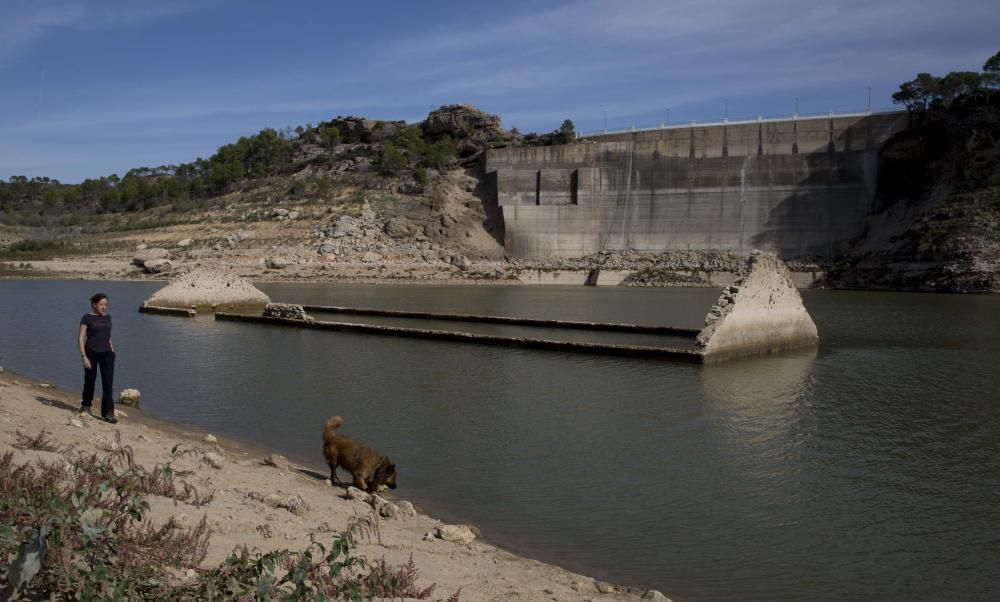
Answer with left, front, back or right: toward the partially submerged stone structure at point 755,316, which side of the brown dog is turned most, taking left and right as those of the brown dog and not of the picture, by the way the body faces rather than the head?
left

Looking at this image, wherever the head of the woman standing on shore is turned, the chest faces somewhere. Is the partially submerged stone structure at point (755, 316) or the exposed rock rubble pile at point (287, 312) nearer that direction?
the partially submerged stone structure

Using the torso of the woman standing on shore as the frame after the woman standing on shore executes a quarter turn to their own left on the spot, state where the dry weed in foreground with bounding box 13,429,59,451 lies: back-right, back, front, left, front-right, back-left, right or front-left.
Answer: back-right

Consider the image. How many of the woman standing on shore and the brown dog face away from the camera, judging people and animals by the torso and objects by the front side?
0

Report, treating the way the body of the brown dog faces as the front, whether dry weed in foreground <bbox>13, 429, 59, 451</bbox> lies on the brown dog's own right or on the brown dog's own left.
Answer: on the brown dog's own right

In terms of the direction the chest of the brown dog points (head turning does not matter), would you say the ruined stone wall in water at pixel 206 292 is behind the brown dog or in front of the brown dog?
behind

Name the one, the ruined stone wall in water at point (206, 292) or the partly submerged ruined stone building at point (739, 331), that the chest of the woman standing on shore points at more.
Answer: the partly submerged ruined stone building

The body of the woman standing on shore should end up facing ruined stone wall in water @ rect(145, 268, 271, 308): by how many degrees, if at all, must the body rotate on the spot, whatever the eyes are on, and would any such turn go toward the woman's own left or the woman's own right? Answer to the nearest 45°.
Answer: approximately 135° to the woman's own left

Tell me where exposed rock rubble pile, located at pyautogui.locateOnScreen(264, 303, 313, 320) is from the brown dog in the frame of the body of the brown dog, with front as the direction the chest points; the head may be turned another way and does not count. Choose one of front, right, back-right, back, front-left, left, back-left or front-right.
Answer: back-left

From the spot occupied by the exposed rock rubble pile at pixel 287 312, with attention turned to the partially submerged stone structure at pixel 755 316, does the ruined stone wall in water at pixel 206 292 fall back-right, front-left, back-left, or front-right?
back-left
